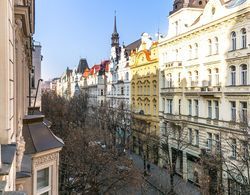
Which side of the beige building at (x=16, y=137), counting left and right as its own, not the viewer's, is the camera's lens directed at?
right

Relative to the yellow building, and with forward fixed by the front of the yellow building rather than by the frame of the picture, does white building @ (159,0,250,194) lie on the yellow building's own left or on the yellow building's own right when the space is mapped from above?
on the yellow building's own left

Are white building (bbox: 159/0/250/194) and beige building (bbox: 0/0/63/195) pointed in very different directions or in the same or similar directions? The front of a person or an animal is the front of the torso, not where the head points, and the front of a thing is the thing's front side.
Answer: very different directions

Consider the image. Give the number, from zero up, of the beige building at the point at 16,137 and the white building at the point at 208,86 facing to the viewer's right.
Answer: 1

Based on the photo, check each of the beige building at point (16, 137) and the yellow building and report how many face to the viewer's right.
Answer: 1
